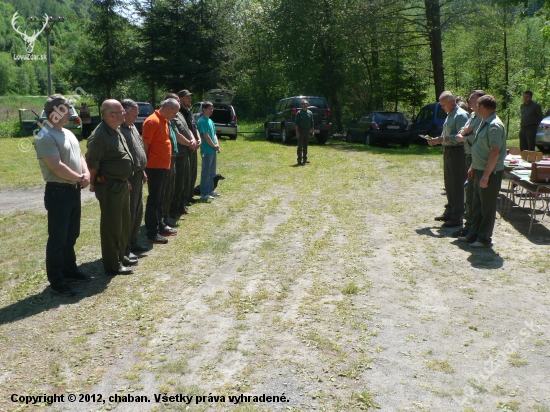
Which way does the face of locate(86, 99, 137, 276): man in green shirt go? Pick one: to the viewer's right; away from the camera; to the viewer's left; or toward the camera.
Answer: to the viewer's right

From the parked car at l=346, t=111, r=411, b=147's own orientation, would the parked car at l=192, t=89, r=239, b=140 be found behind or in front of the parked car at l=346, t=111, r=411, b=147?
in front

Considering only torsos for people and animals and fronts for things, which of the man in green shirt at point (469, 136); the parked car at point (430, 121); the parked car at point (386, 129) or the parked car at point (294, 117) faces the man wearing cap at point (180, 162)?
the man in green shirt

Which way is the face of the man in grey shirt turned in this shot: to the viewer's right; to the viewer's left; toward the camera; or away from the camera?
to the viewer's right

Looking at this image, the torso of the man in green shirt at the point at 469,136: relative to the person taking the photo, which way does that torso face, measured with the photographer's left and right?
facing to the left of the viewer

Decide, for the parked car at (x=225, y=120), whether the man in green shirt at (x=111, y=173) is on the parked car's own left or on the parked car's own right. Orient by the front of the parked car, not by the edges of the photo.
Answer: on the parked car's own left

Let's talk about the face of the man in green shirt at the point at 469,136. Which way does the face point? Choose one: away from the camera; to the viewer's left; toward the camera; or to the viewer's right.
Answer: to the viewer's left

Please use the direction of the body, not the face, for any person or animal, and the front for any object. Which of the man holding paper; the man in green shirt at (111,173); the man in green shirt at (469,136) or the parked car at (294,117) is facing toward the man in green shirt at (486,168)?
the man in green shirt at (111,173)

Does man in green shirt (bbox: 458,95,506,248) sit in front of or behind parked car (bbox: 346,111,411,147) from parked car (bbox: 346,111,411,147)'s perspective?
behind

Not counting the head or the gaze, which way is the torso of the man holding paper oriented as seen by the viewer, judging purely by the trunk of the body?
to the viewer's left

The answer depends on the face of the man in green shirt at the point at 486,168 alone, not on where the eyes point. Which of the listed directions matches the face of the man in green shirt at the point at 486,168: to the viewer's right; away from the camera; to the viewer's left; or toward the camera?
to the viewer's left

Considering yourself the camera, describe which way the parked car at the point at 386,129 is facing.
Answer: facing away from the viewer and to the left of the viewer
